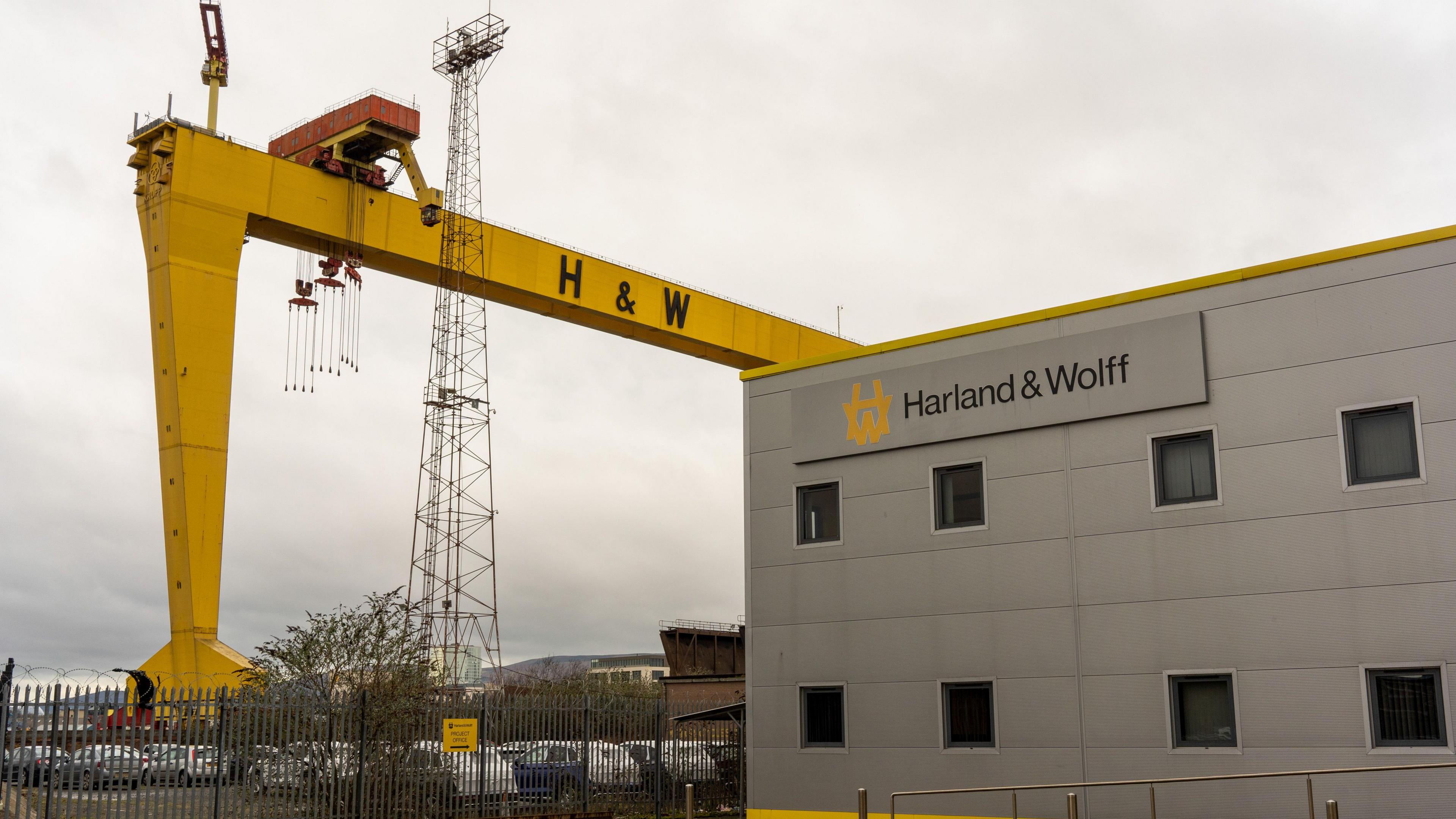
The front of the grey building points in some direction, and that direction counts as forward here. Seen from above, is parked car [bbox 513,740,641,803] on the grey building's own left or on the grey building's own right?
on the grey building's own right

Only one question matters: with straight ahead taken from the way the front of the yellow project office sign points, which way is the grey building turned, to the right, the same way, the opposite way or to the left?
to the right

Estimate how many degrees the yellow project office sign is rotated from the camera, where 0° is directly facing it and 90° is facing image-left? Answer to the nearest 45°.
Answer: approximately 0°

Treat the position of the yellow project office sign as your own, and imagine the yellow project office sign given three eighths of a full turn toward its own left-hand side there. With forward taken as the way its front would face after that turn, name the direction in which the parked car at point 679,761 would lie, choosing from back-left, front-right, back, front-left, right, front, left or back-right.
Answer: front

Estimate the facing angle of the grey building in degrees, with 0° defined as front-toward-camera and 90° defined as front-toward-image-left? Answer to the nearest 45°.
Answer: approximately 45°

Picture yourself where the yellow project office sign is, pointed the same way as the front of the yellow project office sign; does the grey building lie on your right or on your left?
on your left
